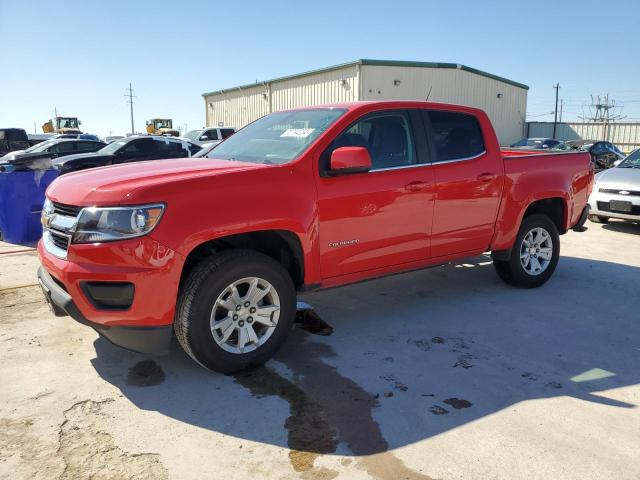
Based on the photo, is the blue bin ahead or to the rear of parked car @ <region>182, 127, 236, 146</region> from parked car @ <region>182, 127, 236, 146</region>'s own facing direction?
ahead

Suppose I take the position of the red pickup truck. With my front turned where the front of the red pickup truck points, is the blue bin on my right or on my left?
on my right

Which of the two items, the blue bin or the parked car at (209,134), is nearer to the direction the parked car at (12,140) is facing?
the blue bin

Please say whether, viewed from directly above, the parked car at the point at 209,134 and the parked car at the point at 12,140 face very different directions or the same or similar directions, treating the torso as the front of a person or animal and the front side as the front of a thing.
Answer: same or similar directions

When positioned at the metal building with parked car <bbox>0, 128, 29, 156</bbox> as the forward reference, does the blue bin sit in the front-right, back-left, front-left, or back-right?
front-left

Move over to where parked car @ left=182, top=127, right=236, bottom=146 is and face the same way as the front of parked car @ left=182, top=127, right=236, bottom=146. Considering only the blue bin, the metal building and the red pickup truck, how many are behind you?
1

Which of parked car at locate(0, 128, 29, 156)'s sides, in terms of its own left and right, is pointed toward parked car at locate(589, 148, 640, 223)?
left

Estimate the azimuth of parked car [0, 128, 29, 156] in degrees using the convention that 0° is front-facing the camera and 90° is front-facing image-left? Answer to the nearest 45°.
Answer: approximately 45°

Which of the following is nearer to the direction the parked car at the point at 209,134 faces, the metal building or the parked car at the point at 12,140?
the parked car

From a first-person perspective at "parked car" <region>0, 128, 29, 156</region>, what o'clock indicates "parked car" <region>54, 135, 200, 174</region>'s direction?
"parked car" <region>54, 135, 200, 174</region> is roughly at 10 o'clock from "parked car" <region>0, 128, 29, 156</region>.

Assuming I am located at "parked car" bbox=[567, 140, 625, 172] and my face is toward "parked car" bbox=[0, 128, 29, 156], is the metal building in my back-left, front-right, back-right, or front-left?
front-right
